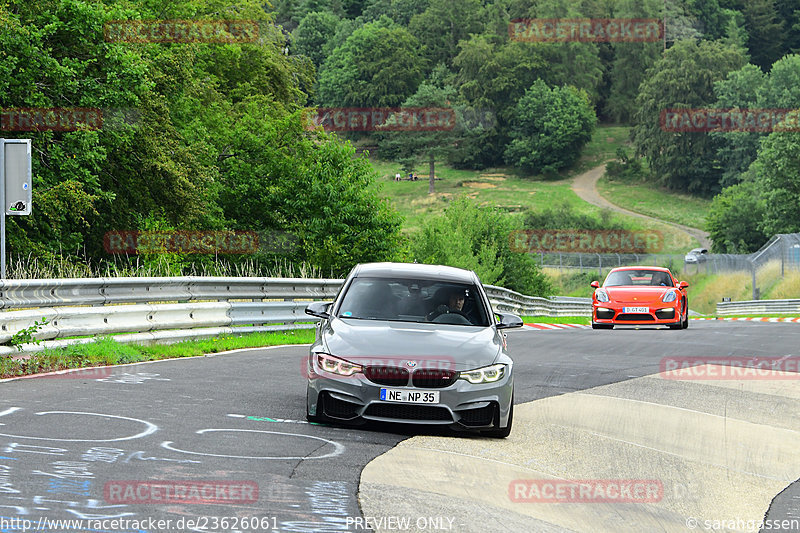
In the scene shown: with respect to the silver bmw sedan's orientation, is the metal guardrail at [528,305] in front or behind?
behind

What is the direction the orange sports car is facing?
toward the camera

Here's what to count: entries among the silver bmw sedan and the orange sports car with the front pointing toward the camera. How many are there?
2

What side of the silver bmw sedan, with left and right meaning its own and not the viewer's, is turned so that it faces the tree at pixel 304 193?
back

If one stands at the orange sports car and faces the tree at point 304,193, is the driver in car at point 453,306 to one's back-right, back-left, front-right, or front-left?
back-left

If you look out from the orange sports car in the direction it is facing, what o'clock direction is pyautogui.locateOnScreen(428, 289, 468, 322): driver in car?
The driver in car is roughly at 12 o'clock from the orange sports car.

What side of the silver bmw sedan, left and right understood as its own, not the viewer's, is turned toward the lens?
front

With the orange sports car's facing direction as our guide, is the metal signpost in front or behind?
in front

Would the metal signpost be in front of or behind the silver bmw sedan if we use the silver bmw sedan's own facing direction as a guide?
behind
